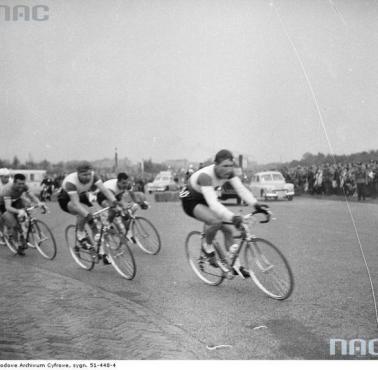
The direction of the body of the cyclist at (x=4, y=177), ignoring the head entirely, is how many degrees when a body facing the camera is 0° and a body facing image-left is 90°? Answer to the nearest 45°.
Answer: approximately 315°

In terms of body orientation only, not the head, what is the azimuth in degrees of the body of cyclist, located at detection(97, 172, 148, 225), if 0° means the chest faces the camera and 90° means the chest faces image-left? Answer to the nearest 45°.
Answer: approximately 315°

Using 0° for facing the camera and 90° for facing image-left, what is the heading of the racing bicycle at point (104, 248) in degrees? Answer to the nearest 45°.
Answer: approximately 315°
